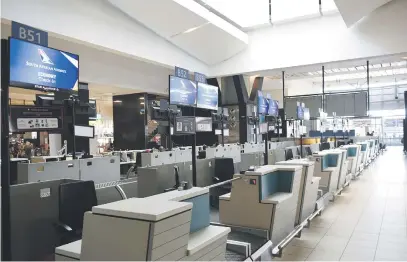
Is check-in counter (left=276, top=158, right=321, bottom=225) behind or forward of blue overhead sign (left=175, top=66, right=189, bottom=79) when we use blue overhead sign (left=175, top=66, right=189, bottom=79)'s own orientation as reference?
forward

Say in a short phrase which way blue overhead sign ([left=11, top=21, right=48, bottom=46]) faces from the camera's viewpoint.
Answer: facing the viewer and to the right of the viewer

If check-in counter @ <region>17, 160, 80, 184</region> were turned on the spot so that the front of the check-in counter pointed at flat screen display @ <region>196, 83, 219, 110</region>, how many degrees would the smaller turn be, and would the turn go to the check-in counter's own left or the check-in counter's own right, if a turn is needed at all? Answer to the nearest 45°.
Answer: approximately 45° to the check-in counter's own left

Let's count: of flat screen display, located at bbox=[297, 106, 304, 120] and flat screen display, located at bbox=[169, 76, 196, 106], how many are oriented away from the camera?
0

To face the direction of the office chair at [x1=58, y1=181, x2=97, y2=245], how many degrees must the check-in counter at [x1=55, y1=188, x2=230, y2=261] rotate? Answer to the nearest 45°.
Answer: approximately 135° to its left

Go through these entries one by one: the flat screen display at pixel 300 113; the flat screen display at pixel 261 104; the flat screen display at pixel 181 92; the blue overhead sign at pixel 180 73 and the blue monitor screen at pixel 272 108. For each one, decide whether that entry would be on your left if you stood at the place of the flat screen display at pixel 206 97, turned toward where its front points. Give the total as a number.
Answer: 3

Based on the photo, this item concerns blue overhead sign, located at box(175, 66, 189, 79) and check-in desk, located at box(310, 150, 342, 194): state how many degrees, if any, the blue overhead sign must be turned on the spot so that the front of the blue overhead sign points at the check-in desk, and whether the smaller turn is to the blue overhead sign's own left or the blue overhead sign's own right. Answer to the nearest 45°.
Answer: approximately 90° to the blue overhead sign's own left

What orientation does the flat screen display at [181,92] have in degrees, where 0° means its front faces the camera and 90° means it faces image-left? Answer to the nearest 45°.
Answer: approximately 315°

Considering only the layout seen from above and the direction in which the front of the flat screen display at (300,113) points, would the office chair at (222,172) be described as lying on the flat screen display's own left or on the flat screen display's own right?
on the flat screen display's own right
